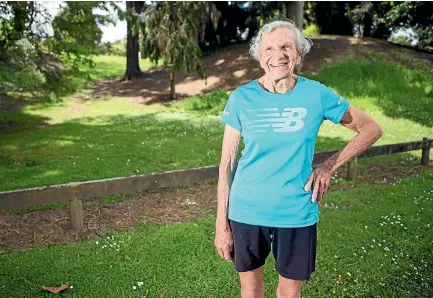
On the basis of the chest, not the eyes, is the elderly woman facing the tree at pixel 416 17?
no

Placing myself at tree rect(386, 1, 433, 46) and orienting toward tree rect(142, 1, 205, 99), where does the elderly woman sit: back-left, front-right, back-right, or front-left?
front-left

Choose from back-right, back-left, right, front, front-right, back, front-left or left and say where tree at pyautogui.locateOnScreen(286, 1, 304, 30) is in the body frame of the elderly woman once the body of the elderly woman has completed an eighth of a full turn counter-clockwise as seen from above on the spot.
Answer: back-left

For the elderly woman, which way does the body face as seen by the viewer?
toward the camera

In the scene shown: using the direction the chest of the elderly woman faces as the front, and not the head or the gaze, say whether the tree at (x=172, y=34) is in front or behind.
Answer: behind
